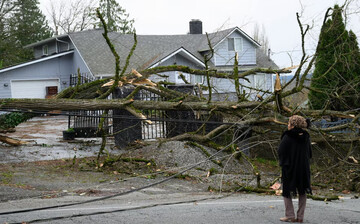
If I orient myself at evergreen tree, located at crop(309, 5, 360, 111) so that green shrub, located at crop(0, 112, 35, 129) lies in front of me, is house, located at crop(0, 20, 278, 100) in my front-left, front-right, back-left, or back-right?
front-right

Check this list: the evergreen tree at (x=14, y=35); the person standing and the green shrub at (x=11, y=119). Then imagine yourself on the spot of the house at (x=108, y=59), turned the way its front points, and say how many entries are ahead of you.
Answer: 2

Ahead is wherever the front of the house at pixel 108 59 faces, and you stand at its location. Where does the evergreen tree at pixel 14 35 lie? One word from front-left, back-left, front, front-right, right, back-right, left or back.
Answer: back-right

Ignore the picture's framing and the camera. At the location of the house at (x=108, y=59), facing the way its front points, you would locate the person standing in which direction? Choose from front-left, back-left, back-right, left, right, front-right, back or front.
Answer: front

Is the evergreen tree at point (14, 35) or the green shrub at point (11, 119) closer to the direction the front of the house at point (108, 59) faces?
the green shrub

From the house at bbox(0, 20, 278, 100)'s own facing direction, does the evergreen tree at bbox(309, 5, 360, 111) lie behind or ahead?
ahead

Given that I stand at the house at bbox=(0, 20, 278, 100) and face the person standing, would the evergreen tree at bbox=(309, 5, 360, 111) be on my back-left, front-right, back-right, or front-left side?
front-left

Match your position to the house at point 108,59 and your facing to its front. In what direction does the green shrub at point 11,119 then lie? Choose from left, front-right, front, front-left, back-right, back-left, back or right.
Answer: front

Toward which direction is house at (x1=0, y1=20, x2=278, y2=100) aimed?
toward the camera
